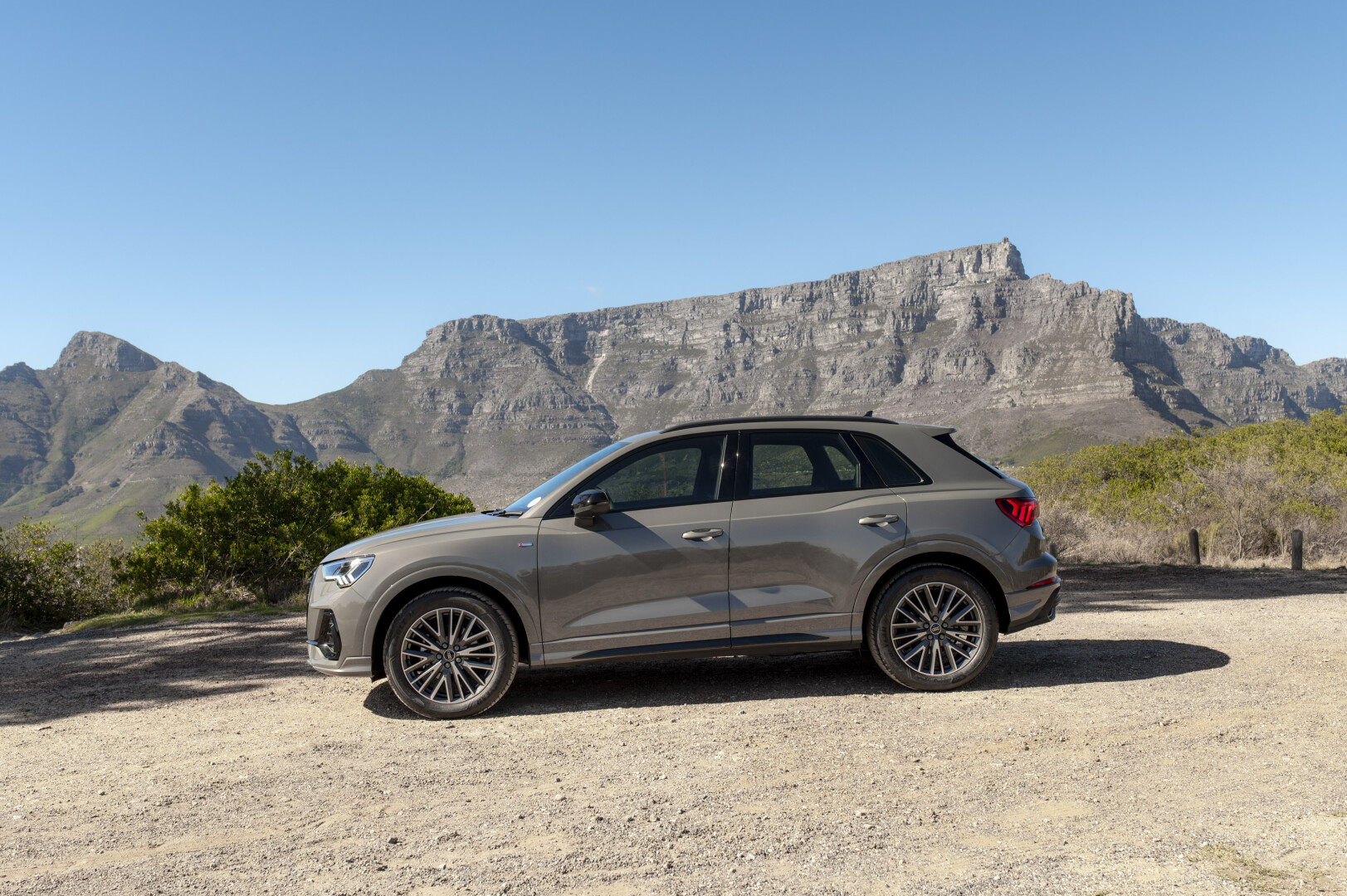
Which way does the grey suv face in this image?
to the viewer's left

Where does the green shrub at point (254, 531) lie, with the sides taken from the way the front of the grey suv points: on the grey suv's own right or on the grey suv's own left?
on the grey suv's own right

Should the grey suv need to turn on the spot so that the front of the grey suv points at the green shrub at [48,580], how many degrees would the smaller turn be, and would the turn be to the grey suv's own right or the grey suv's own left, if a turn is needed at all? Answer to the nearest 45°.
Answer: approximately 45° to the grey suv's own right
